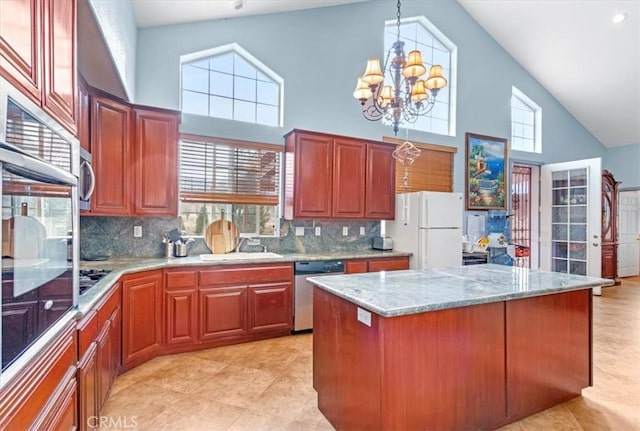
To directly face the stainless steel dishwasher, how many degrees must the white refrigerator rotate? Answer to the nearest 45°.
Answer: approximately 90° to its right

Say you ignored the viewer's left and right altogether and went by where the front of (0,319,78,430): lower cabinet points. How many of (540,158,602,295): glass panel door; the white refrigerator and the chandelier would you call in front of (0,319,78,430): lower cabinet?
3

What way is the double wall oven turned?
to the viewer's right

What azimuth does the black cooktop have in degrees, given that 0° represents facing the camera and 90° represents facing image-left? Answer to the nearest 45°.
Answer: approximately 270°

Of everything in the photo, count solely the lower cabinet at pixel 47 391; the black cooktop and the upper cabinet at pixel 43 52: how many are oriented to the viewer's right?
3

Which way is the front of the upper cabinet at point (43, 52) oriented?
to the viewer's right

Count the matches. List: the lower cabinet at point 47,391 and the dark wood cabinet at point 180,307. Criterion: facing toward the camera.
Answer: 1

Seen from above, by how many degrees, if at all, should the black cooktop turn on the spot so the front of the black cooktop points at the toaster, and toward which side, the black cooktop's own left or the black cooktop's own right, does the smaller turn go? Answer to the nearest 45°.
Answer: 0° — it already faces it

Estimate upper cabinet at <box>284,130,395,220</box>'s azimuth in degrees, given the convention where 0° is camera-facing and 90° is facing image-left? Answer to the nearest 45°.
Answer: approximately 315°

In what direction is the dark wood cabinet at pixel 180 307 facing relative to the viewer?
toward the camera

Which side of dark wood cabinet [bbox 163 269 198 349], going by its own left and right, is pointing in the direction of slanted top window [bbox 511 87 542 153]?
left

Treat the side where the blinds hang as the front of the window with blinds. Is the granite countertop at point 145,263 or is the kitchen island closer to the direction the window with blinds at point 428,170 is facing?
the kitchen island

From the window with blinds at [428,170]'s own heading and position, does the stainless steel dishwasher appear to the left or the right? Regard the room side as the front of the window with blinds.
on its right

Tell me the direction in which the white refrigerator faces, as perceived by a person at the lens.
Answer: facing the viewer and to the right of the viewer

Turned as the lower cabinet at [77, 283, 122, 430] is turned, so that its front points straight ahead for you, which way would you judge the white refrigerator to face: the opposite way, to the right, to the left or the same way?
to the right

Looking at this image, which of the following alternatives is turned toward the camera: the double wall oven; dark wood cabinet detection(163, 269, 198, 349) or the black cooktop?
the dark wood cabinet
